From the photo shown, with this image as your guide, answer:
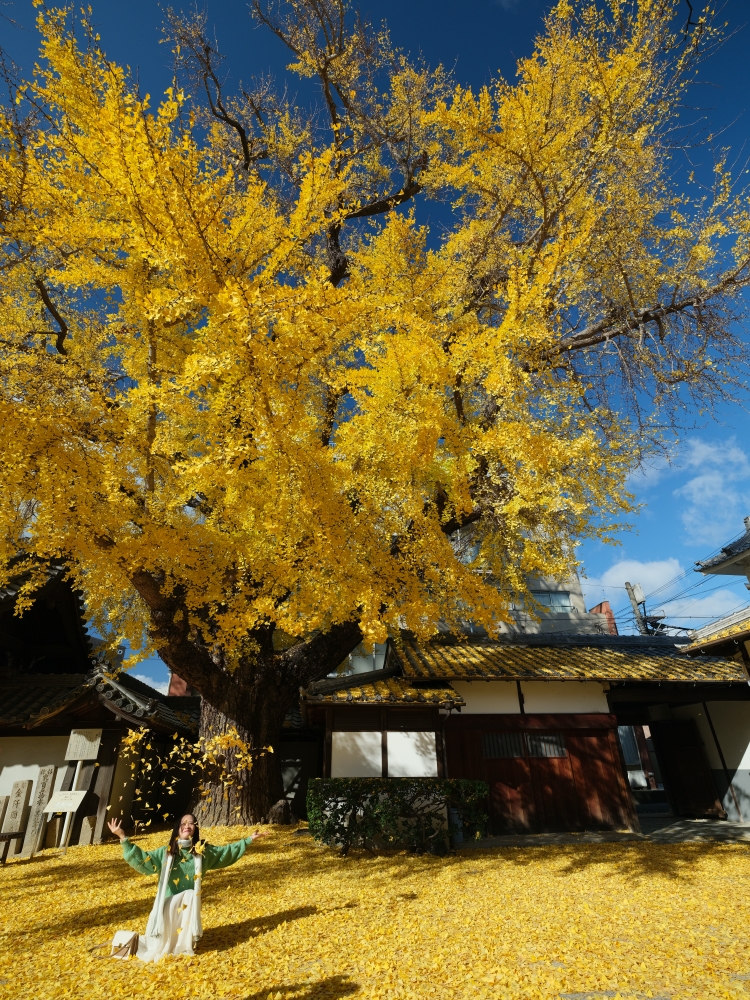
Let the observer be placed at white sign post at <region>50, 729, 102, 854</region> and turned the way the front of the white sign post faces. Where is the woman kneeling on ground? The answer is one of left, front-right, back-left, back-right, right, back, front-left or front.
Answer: front

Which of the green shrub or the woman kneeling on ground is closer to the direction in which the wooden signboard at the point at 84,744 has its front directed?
the woman kneeling on ground

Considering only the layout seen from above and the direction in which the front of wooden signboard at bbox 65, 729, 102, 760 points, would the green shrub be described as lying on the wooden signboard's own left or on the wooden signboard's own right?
on the wooden signboard's own left

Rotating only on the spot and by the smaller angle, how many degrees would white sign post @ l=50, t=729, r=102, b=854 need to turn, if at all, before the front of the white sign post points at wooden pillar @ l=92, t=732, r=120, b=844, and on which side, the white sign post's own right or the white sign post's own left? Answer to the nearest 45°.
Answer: approximately 90° to the white sign post's own left

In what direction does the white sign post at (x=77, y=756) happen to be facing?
toward the camera

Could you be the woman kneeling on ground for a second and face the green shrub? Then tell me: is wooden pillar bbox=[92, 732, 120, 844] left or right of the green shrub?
left

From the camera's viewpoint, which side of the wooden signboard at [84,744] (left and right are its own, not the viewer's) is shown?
front

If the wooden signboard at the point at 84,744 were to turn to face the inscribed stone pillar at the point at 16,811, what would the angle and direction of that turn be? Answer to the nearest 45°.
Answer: approximately 45° to its right
